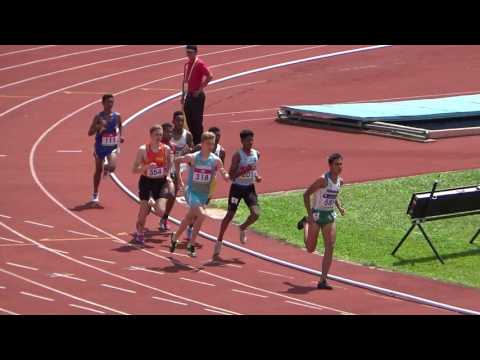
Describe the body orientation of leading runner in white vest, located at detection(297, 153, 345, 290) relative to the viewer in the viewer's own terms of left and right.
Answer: facing the viewer and to the right of the viewer

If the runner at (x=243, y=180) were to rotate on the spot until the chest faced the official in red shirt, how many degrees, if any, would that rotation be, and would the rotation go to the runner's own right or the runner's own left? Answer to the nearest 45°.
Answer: approximately 135° to the runner's own left

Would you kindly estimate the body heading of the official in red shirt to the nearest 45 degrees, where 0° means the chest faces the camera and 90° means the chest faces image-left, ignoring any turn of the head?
approximately 45°

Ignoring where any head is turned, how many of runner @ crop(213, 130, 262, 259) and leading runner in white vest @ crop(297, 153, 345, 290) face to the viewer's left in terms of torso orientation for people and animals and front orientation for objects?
0

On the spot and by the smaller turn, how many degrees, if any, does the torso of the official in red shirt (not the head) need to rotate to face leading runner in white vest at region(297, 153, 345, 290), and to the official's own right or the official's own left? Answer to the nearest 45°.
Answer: approximately 45° to the official's own left

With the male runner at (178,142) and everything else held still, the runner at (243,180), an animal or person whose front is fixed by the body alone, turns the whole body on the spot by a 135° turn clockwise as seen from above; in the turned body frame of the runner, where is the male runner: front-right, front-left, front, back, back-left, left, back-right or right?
front-right

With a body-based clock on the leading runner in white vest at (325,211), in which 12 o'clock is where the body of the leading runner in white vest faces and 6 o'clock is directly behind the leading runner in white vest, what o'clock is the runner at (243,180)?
The runner is roughly at 6 o'clock from the leading runner in white vest.

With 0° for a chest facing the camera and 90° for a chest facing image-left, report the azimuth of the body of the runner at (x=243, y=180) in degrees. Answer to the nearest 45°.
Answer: approximately 315°

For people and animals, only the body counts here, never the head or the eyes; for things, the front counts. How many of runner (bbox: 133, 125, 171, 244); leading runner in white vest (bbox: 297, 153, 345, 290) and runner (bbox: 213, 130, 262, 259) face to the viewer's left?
0

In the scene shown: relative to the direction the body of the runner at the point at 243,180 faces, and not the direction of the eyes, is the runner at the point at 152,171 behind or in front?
behind

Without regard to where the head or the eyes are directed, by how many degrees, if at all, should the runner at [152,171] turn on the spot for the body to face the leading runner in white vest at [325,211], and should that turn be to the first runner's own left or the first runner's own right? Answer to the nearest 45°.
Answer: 0° — they already face them
